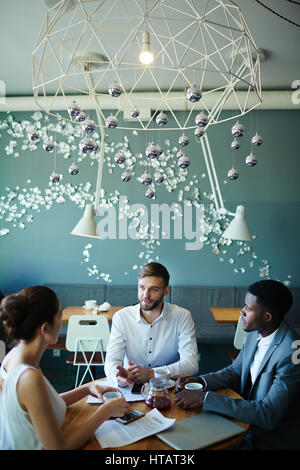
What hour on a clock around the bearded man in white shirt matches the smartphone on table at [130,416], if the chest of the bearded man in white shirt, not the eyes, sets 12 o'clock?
The smartphone on table is roughly at 12 o'clock from the bearded man in white shirt.

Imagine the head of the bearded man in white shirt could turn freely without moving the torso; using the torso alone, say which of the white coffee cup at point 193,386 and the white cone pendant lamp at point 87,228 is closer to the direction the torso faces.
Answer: the white coffee cup

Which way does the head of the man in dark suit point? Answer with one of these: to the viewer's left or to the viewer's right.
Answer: to the viewer's left

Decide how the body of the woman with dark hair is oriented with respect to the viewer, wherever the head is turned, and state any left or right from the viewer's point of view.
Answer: facing away from the viewer and to the right of the viewer

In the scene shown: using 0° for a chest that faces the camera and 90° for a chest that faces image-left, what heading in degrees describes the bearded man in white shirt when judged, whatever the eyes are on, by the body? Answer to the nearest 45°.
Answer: approximately 0°

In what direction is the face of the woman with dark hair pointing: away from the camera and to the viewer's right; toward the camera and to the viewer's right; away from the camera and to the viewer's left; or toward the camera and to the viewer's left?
away from the camera and to the viewer's right

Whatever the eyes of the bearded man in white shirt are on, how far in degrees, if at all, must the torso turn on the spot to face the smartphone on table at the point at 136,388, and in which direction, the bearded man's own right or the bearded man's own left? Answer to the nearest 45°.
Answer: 0° — they already face it

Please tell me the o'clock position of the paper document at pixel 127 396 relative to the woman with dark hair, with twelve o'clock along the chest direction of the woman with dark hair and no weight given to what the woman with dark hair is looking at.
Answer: The paper document is roughly at 12 o'clock from the woman with dark hair.

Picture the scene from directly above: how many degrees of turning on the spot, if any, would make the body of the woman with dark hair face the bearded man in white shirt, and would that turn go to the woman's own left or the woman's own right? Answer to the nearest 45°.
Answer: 0° — they already face them

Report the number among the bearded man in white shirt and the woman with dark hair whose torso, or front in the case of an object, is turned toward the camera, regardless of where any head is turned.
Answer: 1
